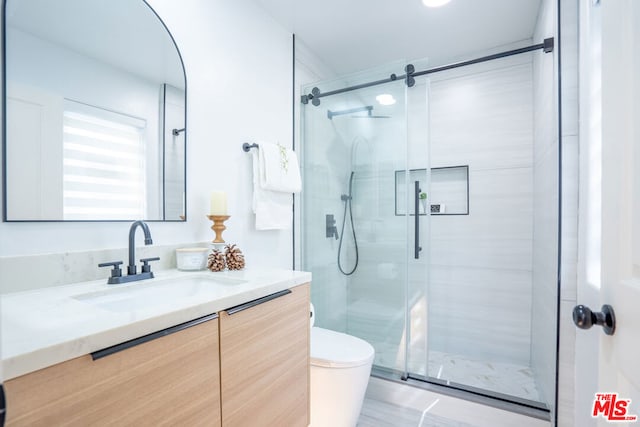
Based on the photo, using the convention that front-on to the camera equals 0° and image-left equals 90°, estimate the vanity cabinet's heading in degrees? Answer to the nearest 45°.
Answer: approximately 315°

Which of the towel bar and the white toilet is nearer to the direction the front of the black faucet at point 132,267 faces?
the white toilet

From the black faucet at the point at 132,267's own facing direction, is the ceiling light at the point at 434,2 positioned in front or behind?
in front

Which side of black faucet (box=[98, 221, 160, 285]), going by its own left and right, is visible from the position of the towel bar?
left

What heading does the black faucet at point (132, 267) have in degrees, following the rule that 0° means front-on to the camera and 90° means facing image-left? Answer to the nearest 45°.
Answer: approximately 315°
